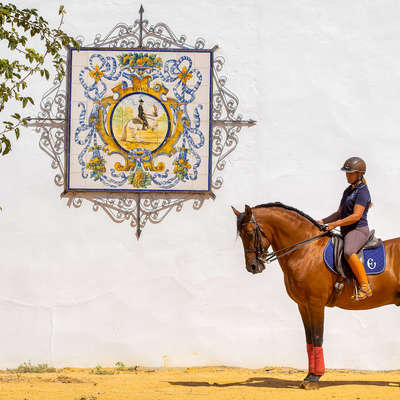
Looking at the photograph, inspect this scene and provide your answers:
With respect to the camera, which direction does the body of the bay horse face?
to the viewer's left

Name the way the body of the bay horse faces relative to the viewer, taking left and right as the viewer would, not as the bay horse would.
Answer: facing to the left of the viewer
